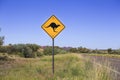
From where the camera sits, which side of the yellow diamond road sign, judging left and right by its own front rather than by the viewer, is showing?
front
